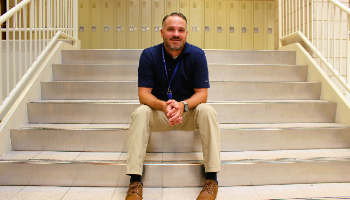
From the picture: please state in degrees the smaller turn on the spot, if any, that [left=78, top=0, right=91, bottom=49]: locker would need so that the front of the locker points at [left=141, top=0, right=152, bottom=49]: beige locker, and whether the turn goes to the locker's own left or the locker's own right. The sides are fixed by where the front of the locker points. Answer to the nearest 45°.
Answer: approximately 90° to the locker's own left

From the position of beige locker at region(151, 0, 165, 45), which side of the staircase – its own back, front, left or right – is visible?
back

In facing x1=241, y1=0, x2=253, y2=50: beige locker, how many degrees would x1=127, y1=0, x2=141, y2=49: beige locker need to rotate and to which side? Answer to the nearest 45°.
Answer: approximately 90° to its left

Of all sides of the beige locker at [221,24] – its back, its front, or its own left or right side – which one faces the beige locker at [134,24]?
right
